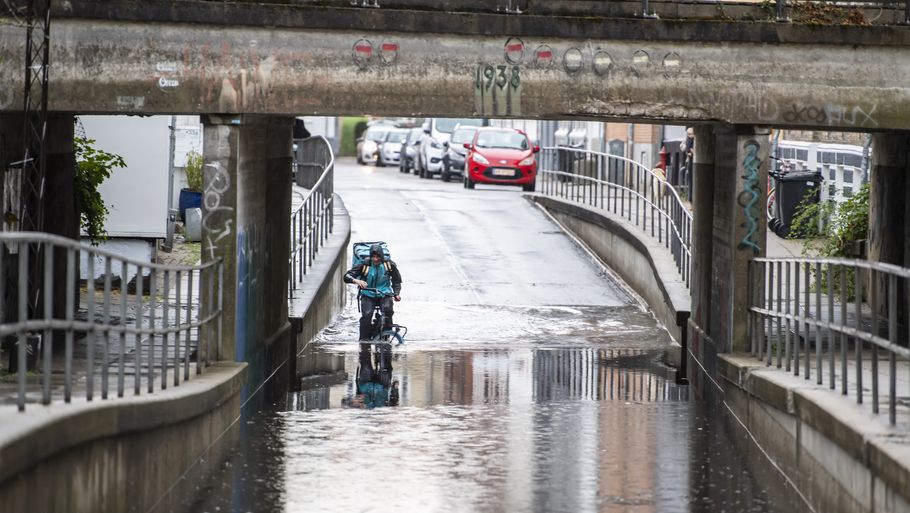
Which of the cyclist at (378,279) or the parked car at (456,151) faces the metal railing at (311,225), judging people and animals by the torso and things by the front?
the parked car

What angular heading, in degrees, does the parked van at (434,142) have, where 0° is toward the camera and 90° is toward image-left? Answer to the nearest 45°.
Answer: approximately 0°

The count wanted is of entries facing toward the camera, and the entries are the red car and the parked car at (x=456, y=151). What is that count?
2

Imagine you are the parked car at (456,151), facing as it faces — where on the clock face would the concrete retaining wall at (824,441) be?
The concrete retaining wall is roughly at 12 o'clock from the parked car.

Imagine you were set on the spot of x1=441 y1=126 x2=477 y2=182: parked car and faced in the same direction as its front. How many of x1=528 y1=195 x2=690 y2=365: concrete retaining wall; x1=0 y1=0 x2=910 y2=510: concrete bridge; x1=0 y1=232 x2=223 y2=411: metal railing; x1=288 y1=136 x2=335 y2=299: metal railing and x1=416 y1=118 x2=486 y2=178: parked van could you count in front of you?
4

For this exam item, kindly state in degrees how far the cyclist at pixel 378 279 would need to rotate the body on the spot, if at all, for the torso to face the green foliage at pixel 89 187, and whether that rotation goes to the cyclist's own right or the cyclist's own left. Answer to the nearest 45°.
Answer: approximately 90° to the cyclist's own right

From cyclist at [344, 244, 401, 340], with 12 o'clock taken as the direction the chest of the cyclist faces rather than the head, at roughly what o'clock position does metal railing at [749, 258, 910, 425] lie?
The metal railing is roughly at 11 o'clock from the cyclist.
